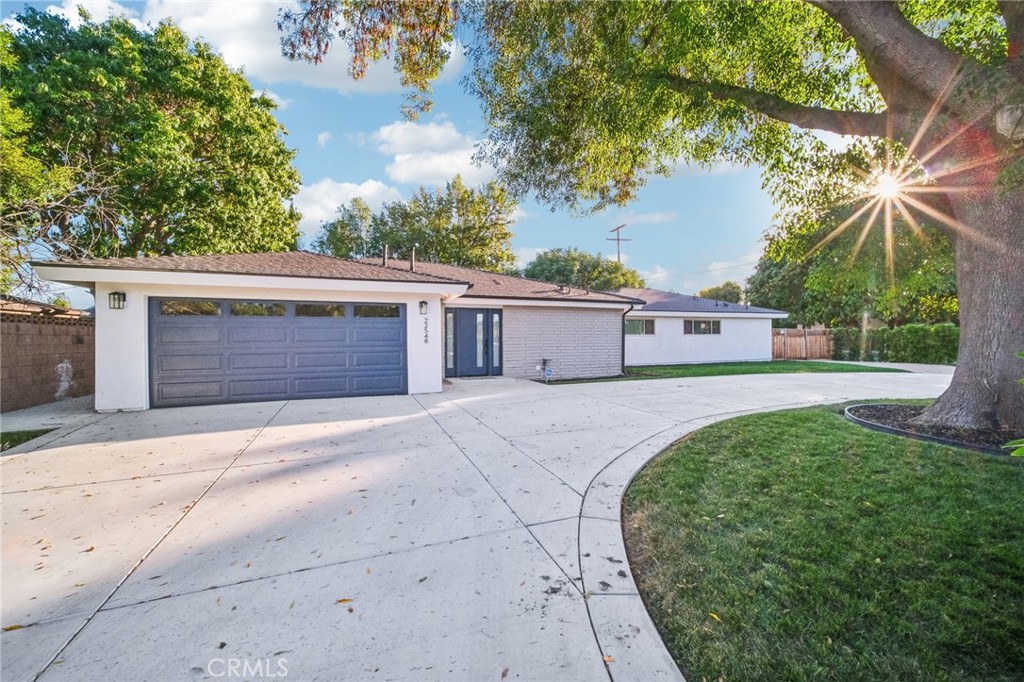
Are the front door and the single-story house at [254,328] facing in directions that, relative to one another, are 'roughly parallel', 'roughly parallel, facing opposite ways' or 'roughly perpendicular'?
roughly parallel

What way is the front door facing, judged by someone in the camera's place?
facing the viewer

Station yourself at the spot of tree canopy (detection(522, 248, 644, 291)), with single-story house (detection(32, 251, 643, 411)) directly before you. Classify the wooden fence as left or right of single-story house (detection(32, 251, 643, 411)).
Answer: left

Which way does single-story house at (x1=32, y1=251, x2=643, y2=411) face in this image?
toward the camera

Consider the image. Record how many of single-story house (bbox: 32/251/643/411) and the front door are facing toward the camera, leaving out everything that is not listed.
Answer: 2

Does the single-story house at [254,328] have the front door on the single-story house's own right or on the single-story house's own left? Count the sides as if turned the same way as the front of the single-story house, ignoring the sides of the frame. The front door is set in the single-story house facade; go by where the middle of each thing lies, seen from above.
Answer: on the single-story house's own left

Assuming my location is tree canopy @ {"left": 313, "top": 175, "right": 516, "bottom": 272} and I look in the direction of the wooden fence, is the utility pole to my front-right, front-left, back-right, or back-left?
front-left

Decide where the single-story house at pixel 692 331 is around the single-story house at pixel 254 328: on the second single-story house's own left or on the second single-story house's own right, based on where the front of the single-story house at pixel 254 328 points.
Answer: on the second single-story house's own left

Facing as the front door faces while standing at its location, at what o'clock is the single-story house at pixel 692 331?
The single-story house is roughly at 8 o'clock from the front door.

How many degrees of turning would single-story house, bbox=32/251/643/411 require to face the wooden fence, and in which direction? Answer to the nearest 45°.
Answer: approximately 90° to its left

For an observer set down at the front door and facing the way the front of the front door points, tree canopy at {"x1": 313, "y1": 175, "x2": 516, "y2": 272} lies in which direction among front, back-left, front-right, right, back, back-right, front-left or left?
back

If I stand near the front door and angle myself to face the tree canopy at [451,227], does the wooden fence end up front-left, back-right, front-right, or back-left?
front-right

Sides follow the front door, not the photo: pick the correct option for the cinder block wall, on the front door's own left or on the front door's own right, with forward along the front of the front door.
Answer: on the front door's own right
